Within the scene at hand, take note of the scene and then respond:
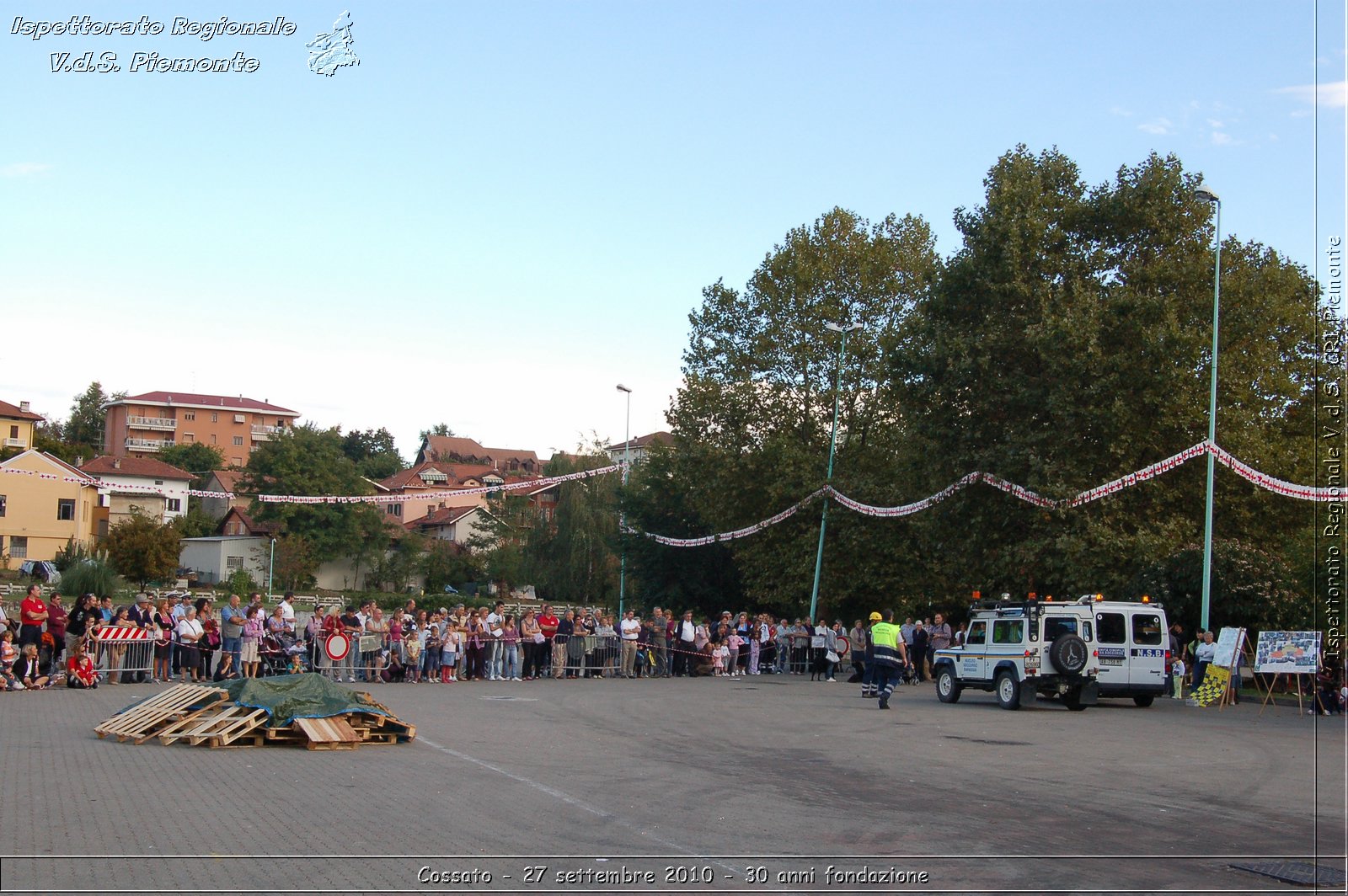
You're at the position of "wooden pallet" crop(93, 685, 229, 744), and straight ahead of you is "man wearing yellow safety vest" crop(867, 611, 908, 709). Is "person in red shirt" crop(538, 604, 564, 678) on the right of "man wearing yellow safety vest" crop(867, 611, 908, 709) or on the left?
left

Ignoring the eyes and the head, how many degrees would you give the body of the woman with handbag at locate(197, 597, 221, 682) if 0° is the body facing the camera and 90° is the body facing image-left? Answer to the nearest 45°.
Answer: approximately 315°

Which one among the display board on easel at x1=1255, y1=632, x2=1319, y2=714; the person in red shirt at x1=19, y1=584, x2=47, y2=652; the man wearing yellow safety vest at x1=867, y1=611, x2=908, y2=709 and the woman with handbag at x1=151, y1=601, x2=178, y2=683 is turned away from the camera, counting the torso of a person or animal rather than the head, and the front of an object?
the man wearing yellow safety vest

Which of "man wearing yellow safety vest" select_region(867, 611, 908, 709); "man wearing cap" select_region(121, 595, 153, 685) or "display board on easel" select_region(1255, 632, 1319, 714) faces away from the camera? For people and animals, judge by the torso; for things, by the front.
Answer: "man wearing yellow safety vest" select_region(867, 611, 908, 709)

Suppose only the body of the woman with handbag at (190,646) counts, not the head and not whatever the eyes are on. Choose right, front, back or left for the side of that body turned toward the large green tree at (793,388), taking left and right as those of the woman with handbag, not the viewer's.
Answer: left

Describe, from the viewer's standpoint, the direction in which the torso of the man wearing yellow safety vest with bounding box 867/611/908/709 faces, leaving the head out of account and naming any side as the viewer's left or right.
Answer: facing away from the viewer

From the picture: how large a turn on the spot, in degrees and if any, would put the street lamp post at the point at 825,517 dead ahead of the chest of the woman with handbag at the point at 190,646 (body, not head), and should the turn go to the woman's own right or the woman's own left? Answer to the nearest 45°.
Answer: approximately 90° to the woman's own left
